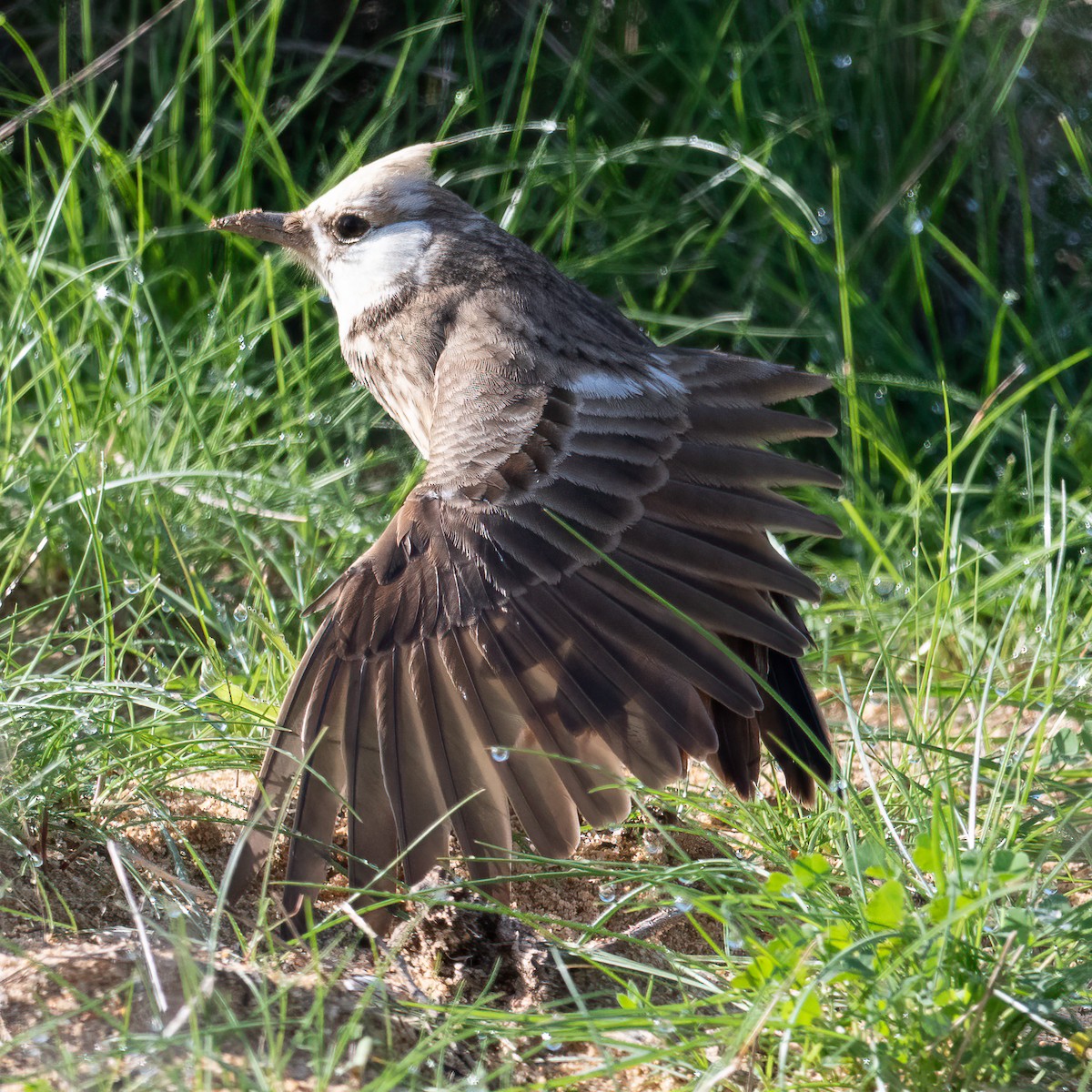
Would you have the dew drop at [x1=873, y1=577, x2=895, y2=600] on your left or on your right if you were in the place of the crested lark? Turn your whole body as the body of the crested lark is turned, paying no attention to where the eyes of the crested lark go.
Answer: on your right

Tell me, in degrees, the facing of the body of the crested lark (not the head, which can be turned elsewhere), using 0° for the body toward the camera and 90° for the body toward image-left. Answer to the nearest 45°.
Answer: approximately 90°
